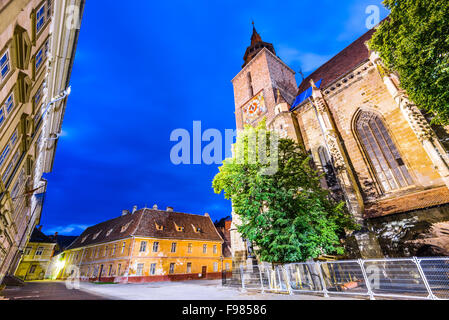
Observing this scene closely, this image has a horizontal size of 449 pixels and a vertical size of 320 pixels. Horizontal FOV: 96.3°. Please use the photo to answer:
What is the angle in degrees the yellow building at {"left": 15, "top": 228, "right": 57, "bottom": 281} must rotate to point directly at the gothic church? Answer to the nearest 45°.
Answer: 0° — it already faces it

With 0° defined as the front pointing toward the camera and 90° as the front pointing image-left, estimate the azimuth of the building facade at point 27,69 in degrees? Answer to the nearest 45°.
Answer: approximately 270°

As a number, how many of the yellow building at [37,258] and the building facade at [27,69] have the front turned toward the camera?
1

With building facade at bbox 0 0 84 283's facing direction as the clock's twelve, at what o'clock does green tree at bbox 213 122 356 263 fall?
The green tree is roughly at 1 o'clock from the building facade.

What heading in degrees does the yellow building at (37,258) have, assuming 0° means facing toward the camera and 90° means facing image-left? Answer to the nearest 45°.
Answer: approximately 0°

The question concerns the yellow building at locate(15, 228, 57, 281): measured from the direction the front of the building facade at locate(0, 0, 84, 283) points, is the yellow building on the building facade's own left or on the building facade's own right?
on the building facade's own left

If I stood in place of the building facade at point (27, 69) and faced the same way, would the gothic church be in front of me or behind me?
in front

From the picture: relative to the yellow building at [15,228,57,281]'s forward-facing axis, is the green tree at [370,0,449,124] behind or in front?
in front

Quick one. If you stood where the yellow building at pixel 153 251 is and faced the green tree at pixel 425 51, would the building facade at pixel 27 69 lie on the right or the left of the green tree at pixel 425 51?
right

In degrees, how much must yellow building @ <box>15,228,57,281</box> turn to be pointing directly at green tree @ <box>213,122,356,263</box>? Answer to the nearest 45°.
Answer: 0° — it already faces it

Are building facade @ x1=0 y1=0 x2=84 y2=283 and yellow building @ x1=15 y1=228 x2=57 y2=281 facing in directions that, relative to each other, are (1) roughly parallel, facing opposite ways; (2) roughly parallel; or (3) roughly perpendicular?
roughly perpendicular
